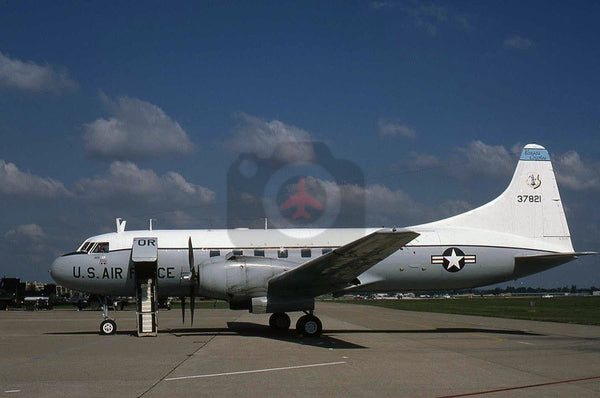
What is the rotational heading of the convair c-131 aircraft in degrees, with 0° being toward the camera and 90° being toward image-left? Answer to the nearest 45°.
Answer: approximately 90°
